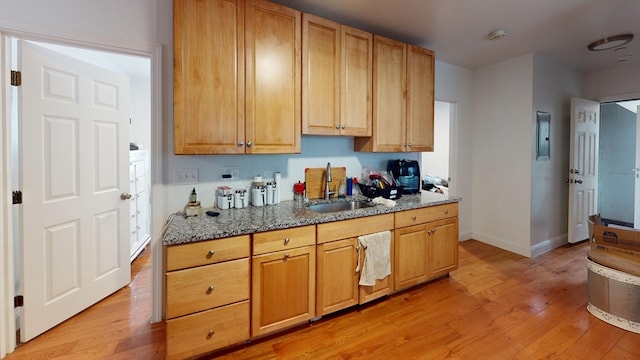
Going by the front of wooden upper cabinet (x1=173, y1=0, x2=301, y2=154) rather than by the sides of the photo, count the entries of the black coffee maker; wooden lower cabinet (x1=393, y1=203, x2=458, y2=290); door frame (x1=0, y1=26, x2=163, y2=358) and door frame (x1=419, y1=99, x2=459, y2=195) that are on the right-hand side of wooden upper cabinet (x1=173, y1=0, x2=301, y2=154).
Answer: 1

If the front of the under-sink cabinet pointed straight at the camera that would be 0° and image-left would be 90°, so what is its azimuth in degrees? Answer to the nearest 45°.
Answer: approximately 315°

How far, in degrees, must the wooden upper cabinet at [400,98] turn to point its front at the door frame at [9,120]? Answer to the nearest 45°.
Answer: approximately 90° to its right

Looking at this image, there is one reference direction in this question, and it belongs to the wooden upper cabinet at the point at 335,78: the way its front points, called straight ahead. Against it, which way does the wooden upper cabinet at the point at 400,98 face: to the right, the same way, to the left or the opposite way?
the same way

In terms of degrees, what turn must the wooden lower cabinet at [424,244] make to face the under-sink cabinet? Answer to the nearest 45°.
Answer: approximately 90° to its right

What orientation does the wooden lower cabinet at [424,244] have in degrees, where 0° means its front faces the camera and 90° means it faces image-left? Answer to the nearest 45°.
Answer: approximately 315°

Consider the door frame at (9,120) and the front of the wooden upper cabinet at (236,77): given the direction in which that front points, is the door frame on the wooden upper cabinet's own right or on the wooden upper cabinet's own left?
on the wooden upper cabinet's own right

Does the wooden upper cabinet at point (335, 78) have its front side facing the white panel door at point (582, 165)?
no

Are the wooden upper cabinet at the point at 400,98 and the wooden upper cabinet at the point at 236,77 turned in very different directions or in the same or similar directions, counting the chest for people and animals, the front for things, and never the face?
same or similar directions

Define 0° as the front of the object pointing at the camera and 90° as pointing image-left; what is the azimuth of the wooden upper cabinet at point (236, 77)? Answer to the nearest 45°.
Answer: approximately 0°

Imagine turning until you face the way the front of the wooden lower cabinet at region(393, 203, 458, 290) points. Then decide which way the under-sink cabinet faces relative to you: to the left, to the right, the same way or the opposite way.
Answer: the same way

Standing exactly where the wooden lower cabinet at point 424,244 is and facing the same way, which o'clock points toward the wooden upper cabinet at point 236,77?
The wooden upper cabinet is roughly at 3 o'clock from the wooden lower cabinet.

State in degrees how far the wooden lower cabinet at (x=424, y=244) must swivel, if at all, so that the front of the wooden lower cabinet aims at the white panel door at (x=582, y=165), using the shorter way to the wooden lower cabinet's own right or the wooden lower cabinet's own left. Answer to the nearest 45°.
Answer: approximately 90° to the wooden lower cabinet's own left
